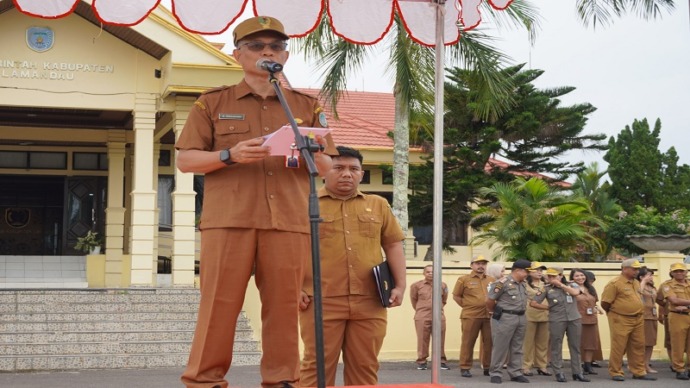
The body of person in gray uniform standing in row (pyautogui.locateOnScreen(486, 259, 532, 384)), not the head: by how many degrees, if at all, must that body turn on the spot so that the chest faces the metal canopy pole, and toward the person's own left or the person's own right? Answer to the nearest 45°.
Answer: approximately 45° to the person's own right

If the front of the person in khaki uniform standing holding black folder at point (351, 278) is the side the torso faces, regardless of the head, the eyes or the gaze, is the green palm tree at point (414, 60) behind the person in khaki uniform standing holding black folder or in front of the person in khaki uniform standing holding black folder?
behind

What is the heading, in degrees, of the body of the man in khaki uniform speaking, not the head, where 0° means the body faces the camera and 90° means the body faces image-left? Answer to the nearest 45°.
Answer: approximately 0°

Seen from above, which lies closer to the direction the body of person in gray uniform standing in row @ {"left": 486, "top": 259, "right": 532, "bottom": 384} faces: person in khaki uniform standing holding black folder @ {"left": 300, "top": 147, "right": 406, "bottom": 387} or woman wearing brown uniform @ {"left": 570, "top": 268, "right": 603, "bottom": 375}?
the person in khaki uniform standing holding black folder

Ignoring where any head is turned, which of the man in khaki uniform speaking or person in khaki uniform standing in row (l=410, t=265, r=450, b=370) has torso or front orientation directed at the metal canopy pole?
the person in khaki uniform standing in row

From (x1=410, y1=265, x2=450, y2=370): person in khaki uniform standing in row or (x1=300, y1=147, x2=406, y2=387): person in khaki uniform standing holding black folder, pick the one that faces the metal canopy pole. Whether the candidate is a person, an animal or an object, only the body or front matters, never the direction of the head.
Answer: (x1=410, y1=265, x2=450, y2=370): person in khaki uniform standing in row

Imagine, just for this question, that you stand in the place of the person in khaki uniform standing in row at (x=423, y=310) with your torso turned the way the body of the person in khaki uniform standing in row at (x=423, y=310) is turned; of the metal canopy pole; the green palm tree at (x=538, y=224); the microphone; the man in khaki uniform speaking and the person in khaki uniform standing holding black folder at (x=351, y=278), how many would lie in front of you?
4

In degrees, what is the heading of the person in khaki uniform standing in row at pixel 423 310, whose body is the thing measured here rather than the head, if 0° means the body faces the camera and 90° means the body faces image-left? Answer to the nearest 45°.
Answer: approximately 0°

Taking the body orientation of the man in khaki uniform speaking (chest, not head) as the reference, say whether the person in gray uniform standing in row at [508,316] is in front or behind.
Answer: behind

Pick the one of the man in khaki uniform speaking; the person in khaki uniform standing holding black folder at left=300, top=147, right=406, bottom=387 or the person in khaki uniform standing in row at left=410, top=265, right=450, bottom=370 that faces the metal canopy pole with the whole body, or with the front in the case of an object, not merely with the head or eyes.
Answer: the person in khaki uniform standing in row at left=410, top=265, right=450, bottom=370

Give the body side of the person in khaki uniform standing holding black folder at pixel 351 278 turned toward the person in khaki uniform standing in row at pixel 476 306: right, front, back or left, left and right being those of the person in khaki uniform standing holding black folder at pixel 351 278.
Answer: back

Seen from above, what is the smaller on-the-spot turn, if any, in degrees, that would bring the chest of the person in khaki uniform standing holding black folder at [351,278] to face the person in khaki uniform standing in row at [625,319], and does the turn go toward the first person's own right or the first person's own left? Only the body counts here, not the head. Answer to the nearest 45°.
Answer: approximately 135° to the first person's own left

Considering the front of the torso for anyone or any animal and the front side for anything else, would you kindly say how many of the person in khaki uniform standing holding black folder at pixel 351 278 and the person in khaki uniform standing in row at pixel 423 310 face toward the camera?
2

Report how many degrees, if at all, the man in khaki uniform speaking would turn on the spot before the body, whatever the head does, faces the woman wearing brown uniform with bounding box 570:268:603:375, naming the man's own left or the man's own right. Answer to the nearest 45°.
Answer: approximately 135° to the man's own left
